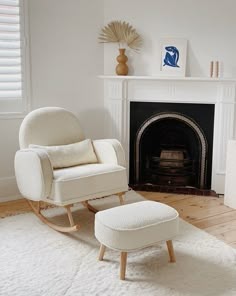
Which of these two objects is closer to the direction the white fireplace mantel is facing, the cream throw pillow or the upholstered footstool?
the upholstered footstool

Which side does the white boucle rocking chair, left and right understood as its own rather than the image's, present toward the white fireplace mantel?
left

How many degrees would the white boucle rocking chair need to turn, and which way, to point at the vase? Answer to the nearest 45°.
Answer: approximately 90° to its left

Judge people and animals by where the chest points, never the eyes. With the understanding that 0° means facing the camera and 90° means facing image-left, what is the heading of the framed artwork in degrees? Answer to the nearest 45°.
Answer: approximately 0°

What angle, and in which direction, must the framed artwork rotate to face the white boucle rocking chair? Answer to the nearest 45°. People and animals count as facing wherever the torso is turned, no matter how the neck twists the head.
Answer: approximately 45° to its right

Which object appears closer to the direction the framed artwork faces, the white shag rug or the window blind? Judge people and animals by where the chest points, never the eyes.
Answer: the white shag rug

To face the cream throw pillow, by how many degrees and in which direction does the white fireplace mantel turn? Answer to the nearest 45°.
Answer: approximately 45° to its right

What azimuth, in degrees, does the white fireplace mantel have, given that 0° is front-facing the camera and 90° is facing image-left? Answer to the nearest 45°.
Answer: approximately 0°

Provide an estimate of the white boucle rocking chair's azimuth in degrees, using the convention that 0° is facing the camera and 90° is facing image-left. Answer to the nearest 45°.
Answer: approximately 315°

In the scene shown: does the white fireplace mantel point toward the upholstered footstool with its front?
yes

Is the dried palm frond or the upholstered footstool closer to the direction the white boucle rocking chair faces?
the upholstered footstool

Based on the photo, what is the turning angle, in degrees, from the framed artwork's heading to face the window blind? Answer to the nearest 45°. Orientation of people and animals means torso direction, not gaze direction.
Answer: approximately 90° to its right

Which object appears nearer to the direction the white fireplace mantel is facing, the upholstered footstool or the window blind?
the upholstered footstool

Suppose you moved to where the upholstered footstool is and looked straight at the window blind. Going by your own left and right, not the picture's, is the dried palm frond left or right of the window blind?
right
